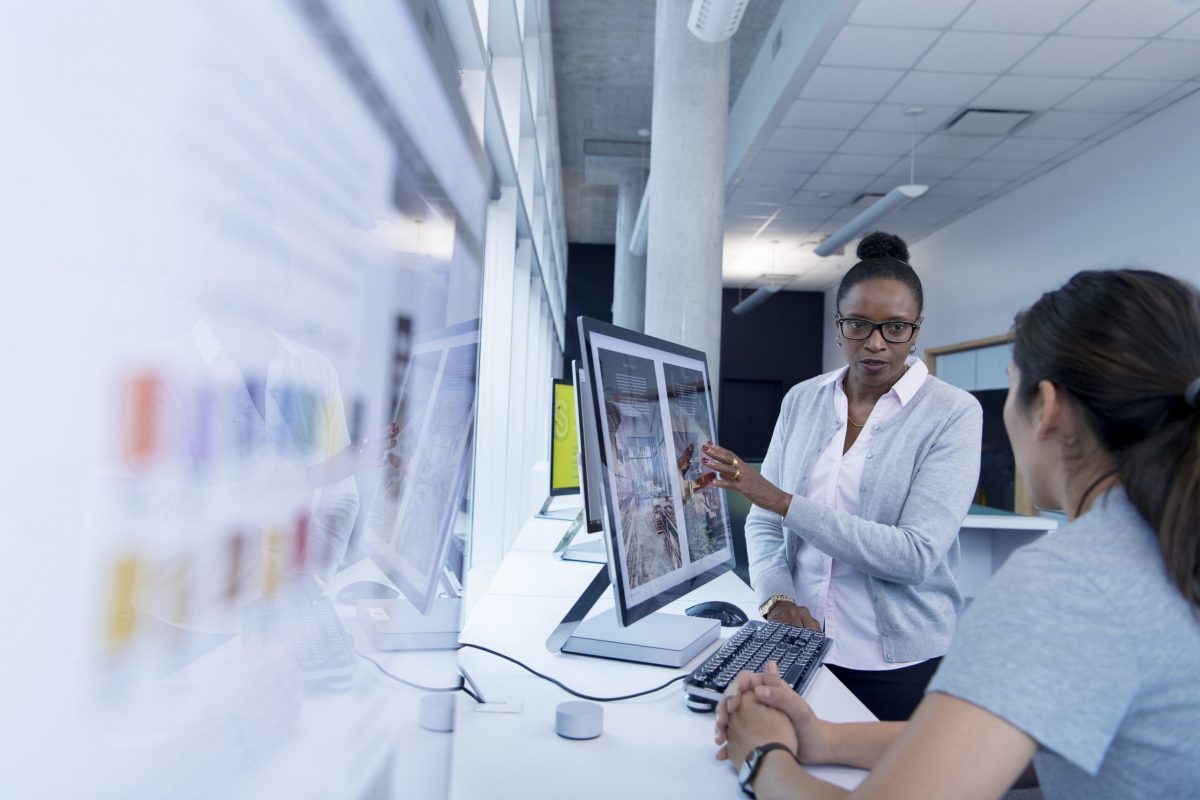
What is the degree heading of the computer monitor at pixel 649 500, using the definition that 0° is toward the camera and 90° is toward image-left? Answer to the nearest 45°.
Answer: approximately 315°

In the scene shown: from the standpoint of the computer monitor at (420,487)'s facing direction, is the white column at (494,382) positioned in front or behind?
behind

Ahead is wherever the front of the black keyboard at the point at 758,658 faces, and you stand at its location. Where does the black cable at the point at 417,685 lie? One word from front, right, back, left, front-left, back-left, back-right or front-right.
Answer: right

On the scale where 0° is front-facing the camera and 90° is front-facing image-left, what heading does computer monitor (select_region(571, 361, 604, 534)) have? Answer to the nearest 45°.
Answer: approximately 315°

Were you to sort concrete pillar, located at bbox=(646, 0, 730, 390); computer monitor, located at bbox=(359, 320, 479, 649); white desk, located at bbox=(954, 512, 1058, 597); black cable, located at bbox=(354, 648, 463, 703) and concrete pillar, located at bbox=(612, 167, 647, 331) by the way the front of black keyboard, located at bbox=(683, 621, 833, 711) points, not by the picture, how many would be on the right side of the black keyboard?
2

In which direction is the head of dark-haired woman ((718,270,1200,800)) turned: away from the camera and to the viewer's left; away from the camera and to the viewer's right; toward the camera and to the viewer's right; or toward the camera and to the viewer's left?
away from the camera and to the viewer's left

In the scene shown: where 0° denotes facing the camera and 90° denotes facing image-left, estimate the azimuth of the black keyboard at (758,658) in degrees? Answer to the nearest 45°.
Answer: approximately 315°

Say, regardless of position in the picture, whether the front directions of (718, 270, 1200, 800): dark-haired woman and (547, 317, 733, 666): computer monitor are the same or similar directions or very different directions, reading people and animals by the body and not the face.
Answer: very different directions

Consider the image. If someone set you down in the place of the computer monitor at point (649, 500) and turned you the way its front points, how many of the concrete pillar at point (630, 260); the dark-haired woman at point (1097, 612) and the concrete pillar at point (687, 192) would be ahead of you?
1

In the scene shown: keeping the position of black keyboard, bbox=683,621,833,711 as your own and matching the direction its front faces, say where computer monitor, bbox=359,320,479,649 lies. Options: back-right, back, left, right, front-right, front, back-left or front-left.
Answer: right

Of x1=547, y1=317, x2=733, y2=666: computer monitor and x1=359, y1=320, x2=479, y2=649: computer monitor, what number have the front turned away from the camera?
0

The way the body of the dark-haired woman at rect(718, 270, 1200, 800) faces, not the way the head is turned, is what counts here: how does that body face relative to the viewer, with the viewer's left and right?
facing away from the viewer and to the left of the viewer
